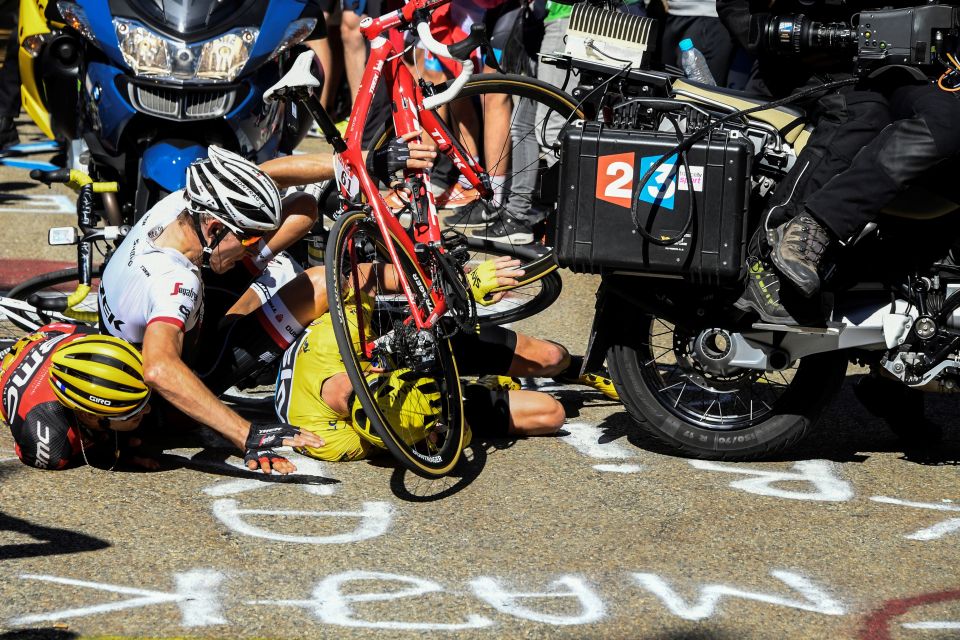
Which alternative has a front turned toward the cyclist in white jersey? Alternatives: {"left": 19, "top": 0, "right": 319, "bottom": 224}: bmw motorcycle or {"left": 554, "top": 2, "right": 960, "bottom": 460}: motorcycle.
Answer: the bmw motorcycle

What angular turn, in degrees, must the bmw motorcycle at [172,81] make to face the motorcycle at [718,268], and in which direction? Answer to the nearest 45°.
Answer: approximately 45° to its left

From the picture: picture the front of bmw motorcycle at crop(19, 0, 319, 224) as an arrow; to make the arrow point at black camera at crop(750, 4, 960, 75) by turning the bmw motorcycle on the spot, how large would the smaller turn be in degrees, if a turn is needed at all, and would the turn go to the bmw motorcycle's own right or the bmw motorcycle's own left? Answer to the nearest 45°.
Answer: approximately 45° to the bmw motorcycle's own left

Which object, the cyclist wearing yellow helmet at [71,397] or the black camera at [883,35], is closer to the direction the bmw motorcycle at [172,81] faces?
the cyclist wearing yellow helmet

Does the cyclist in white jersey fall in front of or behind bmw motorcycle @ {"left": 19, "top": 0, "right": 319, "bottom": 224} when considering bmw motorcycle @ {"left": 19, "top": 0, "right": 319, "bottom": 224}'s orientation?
in front

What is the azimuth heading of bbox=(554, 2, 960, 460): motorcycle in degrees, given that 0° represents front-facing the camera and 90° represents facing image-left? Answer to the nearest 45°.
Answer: approximately 270°

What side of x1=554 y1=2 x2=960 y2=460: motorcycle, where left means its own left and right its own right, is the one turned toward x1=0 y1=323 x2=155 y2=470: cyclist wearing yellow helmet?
back

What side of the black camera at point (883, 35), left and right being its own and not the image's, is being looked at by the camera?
left

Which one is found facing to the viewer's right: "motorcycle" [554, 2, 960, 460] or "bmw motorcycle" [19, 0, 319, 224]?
the motorcycle

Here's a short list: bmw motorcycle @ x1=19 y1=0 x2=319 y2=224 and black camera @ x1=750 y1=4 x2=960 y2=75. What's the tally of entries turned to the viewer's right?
0

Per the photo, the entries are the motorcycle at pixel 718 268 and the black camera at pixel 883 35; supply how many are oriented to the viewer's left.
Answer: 1

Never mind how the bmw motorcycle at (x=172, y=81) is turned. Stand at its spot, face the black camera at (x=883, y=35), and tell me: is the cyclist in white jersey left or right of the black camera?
right

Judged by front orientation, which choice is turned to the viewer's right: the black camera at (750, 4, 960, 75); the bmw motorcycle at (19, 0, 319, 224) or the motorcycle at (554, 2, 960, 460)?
the motorcycle

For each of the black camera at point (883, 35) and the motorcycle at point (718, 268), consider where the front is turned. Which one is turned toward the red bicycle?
the black camera
